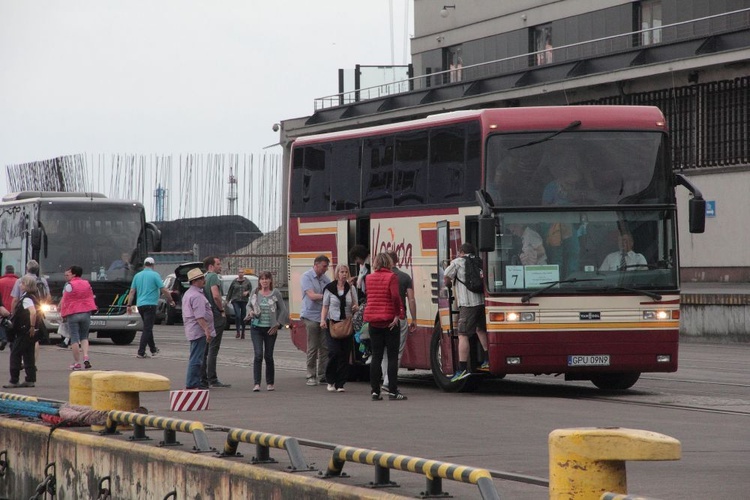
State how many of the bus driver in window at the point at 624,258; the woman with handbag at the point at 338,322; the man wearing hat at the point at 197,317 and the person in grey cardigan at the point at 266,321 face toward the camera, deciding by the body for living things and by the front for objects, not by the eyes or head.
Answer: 3

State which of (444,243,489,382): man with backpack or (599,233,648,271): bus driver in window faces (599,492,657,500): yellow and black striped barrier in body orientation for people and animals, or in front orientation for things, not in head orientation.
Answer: the bus driver in window

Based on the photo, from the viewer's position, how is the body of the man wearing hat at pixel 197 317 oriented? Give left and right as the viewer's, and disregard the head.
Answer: facing to the right of the viewer

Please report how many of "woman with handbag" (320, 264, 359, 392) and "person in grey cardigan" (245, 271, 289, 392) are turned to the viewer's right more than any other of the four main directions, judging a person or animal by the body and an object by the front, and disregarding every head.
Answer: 0

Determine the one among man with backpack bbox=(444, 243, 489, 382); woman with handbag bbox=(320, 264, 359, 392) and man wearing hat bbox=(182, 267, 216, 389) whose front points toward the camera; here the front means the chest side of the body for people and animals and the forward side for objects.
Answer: the woman with handbag

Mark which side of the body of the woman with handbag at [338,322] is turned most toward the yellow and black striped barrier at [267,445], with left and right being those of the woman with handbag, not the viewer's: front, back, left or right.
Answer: front

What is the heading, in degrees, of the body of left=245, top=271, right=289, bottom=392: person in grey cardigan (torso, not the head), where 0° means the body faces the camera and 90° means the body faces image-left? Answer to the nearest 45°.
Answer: approximately 0°
